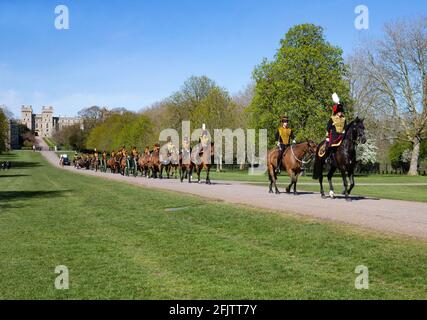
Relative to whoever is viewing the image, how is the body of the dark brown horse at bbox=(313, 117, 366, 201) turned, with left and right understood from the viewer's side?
facing the viewer and to the right of the viewer

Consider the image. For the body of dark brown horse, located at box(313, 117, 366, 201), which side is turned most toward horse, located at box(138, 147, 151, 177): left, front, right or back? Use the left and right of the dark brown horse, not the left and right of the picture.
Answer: back

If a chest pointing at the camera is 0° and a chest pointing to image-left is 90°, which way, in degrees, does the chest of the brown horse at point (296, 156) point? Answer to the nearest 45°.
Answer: approximately 315°

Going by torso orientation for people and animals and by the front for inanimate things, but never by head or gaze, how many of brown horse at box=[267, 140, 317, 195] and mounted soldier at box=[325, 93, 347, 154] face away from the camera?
0

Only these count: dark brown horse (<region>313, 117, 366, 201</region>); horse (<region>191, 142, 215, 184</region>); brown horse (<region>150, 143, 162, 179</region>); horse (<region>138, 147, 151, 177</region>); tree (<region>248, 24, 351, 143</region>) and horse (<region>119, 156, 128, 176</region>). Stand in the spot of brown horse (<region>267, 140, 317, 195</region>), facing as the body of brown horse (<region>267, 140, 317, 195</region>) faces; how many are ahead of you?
1

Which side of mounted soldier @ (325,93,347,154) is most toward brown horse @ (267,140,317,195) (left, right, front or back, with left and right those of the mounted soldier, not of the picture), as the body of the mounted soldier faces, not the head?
back

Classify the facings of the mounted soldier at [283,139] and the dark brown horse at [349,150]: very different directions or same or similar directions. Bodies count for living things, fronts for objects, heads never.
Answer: same or similar directions

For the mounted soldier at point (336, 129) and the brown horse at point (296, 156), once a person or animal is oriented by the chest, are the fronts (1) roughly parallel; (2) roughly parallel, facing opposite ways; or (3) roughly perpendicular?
roughly parallel

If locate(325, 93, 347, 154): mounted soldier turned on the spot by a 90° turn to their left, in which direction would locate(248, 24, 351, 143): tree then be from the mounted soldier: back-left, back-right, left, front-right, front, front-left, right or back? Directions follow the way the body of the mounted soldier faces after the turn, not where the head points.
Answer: front-left

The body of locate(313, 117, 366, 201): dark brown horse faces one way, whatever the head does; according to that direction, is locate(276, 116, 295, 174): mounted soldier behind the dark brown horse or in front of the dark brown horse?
behind

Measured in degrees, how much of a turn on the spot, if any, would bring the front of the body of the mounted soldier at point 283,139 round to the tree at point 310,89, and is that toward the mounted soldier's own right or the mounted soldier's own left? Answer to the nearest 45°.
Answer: approximately 135° to the mounted soldier's own left

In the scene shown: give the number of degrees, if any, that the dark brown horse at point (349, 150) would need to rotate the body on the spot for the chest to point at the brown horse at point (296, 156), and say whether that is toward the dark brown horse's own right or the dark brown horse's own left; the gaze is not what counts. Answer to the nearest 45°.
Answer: approximately 180°
